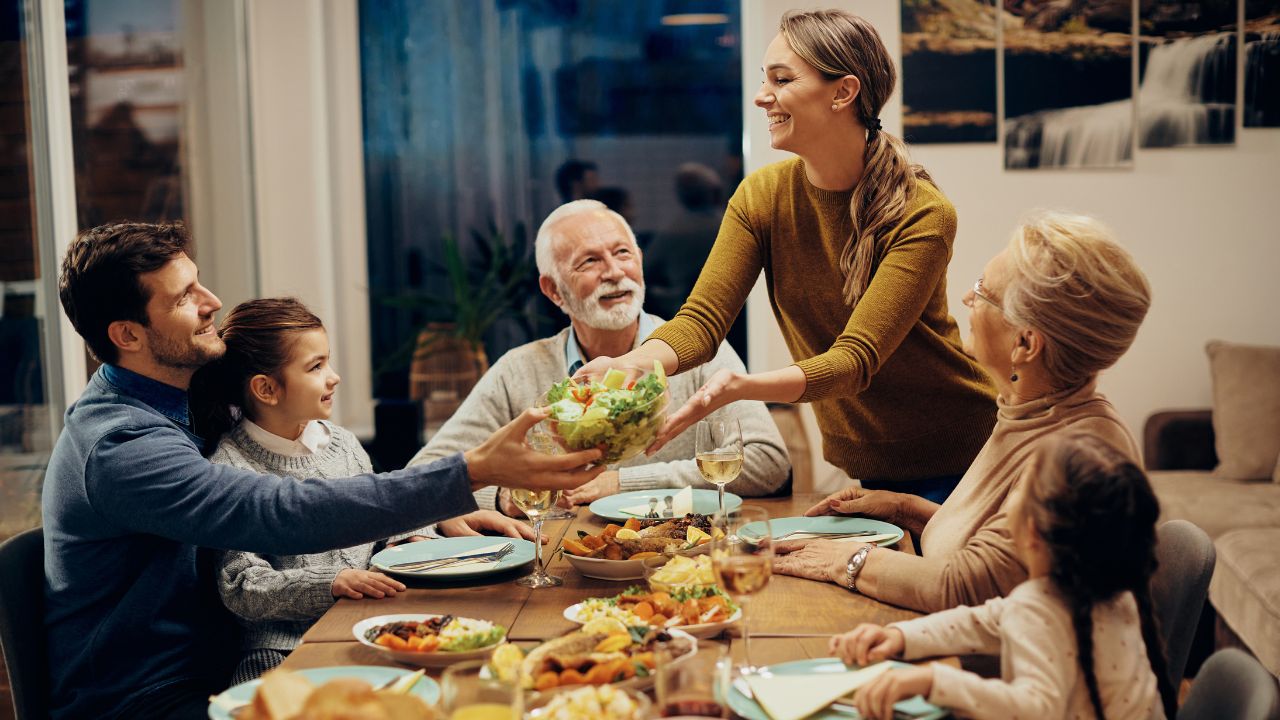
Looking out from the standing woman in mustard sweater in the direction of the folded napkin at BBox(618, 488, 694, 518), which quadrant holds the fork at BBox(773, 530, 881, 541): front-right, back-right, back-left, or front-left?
front-left

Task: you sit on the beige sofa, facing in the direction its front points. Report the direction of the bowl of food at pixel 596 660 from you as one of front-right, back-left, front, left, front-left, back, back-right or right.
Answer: front-left

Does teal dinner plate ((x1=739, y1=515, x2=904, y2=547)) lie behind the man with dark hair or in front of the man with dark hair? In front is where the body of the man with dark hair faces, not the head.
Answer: in front

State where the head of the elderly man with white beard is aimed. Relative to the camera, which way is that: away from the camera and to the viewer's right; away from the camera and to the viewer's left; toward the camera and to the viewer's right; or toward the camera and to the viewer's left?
toward the camera and to the viewer's right

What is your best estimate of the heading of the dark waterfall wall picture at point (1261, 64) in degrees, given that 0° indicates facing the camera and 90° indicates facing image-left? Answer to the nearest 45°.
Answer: approximately 0°

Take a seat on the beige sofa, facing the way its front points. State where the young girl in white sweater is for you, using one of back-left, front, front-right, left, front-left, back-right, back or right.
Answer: front-left

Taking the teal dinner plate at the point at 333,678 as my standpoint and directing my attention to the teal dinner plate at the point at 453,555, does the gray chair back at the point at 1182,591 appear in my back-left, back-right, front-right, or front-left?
front-right

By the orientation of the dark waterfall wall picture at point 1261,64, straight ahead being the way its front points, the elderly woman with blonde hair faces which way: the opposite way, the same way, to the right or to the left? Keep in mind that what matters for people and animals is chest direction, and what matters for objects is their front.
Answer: to the right

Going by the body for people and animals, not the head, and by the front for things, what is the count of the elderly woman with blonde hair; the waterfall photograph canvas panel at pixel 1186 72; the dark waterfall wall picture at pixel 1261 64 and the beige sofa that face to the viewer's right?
0

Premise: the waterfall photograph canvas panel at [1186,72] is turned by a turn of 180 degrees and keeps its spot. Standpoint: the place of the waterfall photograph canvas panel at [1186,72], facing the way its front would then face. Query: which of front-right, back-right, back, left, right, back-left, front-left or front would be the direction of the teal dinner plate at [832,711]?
back

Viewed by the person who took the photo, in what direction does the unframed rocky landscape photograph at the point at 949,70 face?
facing the viewer

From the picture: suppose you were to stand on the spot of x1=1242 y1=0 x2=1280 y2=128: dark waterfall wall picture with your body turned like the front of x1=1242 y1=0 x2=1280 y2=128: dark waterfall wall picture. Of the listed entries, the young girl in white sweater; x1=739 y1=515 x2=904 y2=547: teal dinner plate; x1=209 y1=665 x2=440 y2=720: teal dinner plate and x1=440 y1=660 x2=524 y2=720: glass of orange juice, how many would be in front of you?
4

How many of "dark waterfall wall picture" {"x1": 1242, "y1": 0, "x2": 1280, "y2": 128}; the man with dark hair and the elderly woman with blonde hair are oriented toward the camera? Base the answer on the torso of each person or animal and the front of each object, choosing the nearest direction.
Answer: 1

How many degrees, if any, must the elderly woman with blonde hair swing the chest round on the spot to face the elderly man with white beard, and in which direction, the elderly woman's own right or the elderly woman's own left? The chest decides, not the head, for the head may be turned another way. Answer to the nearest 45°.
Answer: approximately 45° to the elderly woman's own right

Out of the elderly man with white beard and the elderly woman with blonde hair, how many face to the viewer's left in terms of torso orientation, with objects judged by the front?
1

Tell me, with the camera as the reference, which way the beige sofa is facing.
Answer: facing the viewer and to the left of the viewer

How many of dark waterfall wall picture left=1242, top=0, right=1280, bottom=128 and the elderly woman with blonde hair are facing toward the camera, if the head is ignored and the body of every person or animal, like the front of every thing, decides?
1

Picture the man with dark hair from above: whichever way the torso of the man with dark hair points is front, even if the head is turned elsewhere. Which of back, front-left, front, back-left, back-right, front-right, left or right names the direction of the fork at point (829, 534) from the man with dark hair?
front

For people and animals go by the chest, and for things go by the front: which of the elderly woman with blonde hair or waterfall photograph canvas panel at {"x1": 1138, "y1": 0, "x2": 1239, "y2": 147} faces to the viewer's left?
the elderly woman with blonde hair

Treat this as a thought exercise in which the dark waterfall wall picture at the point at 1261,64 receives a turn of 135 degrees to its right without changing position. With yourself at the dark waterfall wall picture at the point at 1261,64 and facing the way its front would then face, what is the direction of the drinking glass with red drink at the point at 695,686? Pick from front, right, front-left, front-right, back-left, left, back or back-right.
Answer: back-left

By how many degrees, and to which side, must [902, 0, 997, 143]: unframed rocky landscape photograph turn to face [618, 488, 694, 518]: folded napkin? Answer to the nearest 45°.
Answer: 0° — it already faces it
